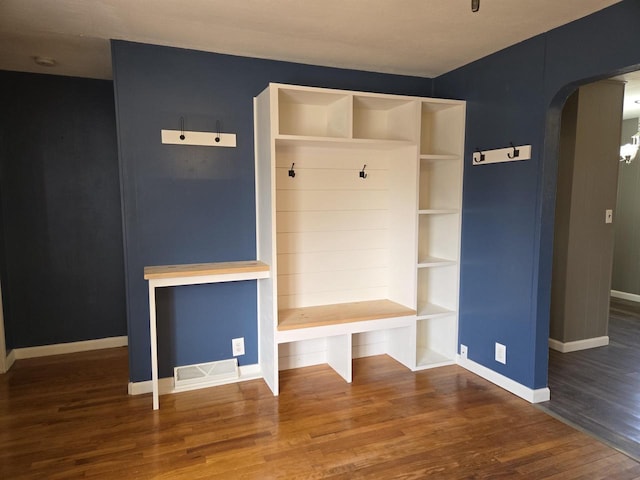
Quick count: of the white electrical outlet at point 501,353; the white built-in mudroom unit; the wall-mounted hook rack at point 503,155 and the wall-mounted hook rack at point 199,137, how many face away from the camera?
0

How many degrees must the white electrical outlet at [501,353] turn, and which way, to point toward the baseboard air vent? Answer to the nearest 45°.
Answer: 0° — it already faces it

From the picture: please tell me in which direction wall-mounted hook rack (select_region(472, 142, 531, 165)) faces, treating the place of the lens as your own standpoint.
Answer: facing the viewer and to the left of the viewer

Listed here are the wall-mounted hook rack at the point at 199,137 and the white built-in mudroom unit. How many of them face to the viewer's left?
0

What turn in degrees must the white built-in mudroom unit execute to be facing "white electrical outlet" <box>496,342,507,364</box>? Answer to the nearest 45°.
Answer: approximately 45° to its left

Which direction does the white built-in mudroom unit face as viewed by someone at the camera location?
facing the viewer and to the right of the viewer

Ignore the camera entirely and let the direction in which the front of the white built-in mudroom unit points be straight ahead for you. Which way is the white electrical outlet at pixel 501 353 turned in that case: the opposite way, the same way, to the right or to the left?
to the right

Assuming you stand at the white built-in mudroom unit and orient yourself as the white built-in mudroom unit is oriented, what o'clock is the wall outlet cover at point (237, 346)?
The wall outlet cover is roughly at 4 o'clock from the white built-in mudroom unit.

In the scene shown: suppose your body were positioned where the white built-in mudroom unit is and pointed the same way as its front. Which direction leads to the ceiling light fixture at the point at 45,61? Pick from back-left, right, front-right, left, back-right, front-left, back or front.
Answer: back-right

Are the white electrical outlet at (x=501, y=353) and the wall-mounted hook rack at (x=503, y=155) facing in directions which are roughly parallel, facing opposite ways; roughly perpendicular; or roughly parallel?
roughly parallel

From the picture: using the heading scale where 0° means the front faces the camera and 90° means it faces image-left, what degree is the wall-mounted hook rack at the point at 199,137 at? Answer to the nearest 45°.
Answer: approximately 0°

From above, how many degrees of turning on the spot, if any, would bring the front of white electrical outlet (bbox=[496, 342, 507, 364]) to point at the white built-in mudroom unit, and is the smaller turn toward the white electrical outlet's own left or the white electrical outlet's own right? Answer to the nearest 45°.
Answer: approximately 45° to the white electrical outlet's own right

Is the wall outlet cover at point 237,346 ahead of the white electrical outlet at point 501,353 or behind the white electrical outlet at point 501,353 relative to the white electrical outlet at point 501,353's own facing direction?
ahead

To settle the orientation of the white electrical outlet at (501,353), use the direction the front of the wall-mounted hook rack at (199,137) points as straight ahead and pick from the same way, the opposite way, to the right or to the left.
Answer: to the right

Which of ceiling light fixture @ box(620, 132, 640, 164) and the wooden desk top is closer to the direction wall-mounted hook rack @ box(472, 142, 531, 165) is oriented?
the wooden desk top
